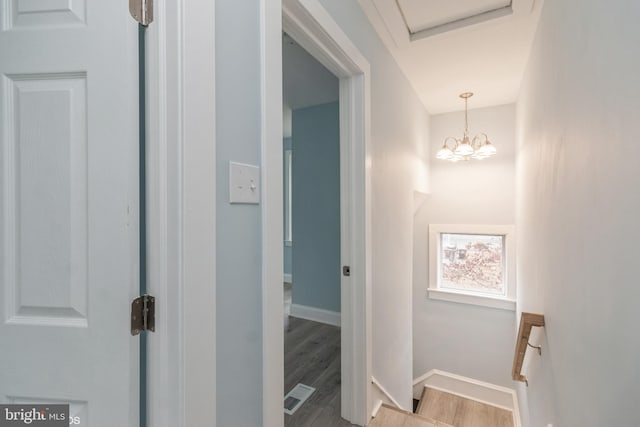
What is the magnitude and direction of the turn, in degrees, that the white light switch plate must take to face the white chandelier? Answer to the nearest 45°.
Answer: approximately 90° to its left

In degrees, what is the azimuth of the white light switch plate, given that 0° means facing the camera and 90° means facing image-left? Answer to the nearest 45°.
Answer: approximately 315°

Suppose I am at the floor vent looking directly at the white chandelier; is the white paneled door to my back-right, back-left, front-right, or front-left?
back-right
